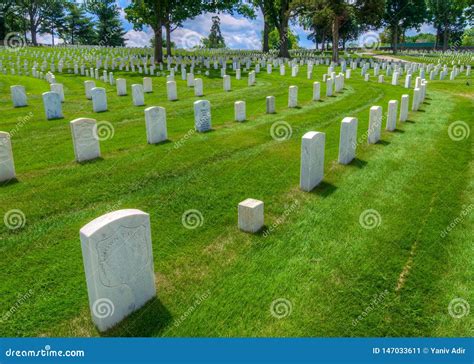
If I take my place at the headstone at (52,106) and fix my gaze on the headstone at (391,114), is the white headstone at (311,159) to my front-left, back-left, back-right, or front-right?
front-right

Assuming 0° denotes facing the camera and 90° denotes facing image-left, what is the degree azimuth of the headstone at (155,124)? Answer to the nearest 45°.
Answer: approximately 315°

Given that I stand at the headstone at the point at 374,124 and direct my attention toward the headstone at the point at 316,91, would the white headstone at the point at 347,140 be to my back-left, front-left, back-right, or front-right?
back-left

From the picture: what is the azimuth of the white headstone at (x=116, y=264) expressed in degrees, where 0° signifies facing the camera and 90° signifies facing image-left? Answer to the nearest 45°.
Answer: approximately 315°

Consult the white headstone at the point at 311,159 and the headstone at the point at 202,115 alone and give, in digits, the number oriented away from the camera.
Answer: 0

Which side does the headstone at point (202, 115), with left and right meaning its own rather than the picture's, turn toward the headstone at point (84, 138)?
right

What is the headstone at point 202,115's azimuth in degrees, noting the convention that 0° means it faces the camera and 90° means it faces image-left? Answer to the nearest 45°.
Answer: approximately 315°

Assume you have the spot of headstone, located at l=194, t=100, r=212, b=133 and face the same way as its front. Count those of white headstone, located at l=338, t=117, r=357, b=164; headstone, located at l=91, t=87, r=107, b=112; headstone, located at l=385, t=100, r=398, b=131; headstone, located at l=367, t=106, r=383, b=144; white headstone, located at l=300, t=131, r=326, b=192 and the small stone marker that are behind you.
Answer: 1

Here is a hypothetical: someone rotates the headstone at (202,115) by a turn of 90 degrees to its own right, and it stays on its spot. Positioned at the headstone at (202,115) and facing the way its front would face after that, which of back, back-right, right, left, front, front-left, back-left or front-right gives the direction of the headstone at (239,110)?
back

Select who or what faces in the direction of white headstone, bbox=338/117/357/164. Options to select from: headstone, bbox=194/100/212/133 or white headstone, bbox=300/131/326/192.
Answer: the headstone

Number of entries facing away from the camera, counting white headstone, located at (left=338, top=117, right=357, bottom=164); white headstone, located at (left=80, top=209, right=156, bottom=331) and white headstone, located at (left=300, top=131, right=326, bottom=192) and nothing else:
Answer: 0

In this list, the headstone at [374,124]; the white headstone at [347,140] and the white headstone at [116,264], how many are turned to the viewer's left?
0

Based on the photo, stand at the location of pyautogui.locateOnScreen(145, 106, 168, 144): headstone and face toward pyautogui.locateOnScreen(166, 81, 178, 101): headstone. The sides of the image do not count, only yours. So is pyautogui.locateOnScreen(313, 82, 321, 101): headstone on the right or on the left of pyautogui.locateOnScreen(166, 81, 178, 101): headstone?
right

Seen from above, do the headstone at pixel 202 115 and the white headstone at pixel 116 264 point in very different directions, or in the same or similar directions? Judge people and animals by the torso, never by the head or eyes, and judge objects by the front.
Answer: same or similar directions

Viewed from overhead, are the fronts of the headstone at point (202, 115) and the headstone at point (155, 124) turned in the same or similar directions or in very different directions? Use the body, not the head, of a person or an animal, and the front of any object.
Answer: same or similar directions

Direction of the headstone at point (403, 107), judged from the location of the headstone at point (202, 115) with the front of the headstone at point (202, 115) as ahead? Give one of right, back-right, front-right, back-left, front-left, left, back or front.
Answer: front-left

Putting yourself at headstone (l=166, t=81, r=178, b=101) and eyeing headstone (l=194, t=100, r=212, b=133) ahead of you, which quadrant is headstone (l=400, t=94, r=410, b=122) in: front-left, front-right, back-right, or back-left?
front-left

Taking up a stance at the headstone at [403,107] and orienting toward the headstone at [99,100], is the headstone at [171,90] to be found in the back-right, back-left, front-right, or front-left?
front-right

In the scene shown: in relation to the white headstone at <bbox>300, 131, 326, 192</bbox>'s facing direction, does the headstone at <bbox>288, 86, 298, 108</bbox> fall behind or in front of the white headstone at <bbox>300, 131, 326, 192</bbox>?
behind

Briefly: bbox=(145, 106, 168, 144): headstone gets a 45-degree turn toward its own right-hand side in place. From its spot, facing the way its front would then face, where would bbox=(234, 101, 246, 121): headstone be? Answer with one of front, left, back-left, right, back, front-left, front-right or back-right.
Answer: back-left
